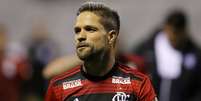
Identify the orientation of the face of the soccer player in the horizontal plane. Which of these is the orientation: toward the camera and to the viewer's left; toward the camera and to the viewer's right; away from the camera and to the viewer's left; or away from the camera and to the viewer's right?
toward the camera and to the viewer's left

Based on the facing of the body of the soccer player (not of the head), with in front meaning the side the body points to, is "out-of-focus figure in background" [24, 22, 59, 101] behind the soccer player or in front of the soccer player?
behind

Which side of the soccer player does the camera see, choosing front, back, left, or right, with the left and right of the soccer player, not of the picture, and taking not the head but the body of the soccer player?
front
